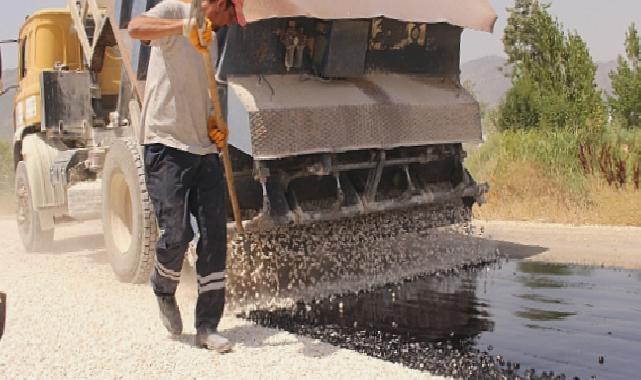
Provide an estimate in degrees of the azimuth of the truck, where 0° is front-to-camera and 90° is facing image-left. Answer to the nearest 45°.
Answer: approximately 135°

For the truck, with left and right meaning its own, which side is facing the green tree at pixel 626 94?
right

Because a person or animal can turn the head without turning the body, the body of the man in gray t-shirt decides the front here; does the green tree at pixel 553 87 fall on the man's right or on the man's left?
on the man's left
